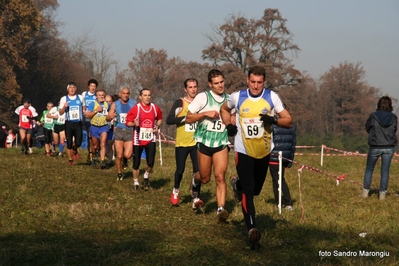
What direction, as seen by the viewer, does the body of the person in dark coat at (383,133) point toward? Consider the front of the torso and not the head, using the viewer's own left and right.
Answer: facing away from the viewer

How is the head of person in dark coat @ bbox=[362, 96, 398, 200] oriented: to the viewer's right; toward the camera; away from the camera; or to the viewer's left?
away from the camera
